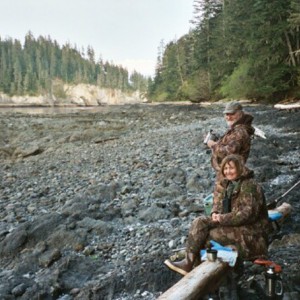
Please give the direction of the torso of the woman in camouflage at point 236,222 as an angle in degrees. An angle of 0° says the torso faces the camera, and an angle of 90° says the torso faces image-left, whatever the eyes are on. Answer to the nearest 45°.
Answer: approximately 45°

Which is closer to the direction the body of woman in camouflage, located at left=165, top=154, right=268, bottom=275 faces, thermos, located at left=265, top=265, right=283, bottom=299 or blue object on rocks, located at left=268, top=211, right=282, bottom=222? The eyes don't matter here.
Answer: the thermos

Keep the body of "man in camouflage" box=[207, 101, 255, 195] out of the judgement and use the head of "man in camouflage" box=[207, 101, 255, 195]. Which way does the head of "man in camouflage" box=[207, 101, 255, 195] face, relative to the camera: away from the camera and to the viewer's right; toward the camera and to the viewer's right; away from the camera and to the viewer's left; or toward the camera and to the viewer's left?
toward the camera and to the viewer's left

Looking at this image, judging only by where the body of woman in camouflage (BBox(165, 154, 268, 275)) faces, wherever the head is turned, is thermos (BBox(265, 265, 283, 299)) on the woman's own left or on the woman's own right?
on the woman's own left

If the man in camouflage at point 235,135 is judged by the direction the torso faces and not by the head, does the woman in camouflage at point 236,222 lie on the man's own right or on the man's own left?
on the man's own left

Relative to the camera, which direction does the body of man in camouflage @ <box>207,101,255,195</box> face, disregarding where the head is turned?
to the viewer's left

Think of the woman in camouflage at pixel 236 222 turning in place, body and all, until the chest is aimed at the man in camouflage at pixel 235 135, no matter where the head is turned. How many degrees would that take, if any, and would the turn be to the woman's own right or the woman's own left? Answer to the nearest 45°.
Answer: approximately 135° to the woman's own right

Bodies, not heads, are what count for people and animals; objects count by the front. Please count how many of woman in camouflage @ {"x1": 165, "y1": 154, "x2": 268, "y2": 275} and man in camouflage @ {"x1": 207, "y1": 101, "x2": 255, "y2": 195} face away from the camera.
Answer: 0
